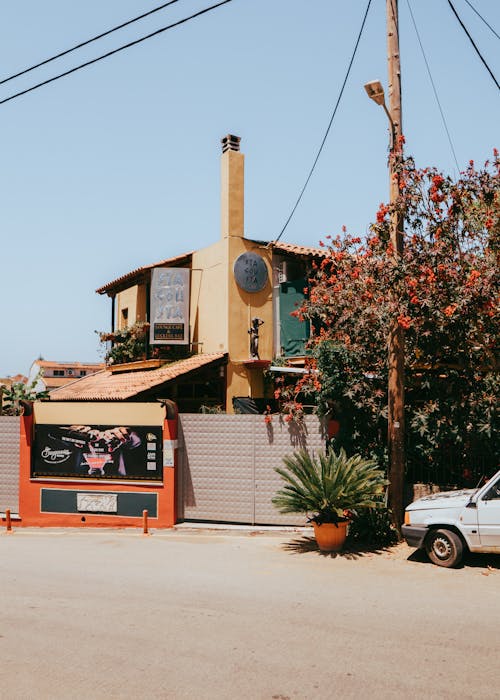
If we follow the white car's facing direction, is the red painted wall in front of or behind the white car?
in front

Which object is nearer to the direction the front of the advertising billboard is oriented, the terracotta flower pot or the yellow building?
the terracotta flower pot

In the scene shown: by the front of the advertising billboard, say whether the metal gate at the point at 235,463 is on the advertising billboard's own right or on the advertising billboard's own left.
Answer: on the advertising billboard's own left

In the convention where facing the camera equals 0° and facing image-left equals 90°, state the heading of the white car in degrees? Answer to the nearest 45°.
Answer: approximately 90°

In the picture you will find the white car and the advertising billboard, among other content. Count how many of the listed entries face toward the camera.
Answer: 1

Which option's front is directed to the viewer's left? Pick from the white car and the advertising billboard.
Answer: the white car

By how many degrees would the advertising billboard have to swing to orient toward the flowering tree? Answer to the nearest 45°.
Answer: approximately 45° to its left

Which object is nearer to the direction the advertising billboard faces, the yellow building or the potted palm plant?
the potted palm plant

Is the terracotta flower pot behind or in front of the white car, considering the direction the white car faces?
in front

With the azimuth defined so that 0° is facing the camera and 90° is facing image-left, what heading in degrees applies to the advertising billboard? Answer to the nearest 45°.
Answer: approximately 0°
